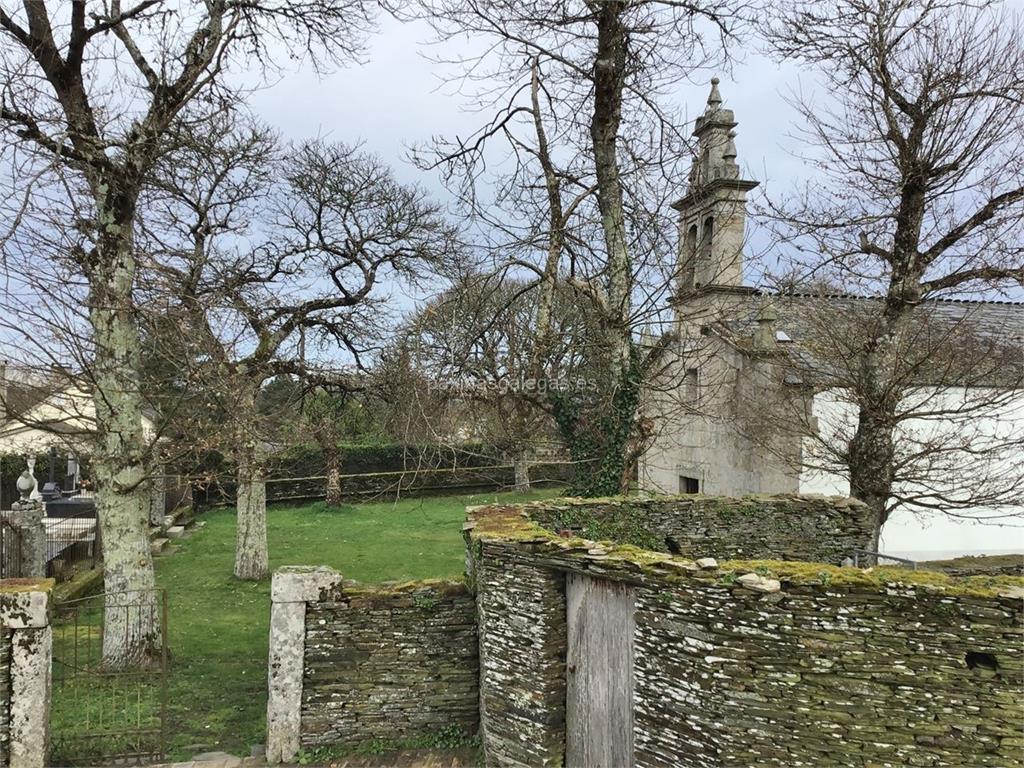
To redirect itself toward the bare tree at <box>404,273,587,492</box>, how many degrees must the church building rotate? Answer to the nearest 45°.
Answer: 0° — it already faces it

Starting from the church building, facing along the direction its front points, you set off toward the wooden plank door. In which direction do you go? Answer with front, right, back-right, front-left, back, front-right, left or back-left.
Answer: front-left

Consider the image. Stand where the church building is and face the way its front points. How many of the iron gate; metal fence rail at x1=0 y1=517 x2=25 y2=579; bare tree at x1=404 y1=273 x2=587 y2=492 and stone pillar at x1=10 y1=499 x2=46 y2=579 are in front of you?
4

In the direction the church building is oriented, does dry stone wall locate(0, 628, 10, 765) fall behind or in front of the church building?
in front

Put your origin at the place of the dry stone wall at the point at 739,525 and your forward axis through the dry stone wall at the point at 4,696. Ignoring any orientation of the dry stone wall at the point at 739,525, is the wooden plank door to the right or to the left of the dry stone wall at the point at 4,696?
left

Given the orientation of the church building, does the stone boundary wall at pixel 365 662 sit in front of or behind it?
in front

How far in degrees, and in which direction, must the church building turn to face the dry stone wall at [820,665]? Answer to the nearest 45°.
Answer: approximately 45° to its left

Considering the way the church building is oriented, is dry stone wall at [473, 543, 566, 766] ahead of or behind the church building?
ahead

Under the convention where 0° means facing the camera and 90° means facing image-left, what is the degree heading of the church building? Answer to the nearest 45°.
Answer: approximately 45°

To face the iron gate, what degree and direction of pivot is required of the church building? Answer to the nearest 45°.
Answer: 0° — it already faces it
